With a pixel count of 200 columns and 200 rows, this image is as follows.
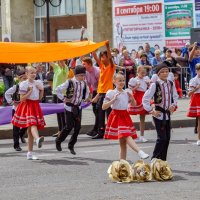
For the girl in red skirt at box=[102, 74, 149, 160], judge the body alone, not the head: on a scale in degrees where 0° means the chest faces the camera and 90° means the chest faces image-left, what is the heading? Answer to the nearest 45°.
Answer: approximately 315°

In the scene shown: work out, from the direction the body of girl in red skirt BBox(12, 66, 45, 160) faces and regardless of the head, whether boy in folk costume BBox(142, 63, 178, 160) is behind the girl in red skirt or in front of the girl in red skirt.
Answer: in front

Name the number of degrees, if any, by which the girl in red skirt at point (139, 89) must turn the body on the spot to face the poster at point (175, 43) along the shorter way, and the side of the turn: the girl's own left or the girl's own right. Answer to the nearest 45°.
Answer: approximately 135° to the girl's own left

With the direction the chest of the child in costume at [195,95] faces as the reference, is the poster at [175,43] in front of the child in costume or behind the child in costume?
behind

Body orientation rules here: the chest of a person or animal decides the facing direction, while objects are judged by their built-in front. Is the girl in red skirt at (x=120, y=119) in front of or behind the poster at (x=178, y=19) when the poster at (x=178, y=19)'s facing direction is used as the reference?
in front

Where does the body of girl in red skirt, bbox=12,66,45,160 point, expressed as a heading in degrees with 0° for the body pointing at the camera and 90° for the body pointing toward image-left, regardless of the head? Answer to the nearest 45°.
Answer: approximately 315°

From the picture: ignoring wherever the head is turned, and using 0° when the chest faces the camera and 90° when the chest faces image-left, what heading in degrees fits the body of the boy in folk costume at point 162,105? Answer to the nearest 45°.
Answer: approximately 315°

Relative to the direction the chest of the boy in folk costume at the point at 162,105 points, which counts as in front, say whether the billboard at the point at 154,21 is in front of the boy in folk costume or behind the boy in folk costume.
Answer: behind

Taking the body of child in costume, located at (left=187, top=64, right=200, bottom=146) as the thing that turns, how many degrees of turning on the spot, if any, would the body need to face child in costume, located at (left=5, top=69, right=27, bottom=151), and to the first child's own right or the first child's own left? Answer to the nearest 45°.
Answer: approximately 135° to the first child's own right

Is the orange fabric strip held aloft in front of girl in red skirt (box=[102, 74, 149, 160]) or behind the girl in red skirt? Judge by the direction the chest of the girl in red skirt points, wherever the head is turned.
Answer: behind
